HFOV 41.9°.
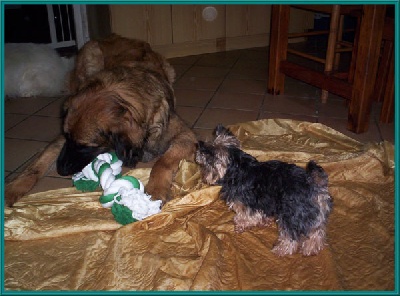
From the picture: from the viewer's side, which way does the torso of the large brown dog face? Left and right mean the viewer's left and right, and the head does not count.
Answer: facing the viewer

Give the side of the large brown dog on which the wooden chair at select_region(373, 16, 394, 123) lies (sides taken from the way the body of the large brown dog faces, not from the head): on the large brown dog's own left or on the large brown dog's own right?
on the large brown dog's own left

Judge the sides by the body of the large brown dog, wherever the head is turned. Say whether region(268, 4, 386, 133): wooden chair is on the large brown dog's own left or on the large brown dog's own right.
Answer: on the large brown dog's own left
